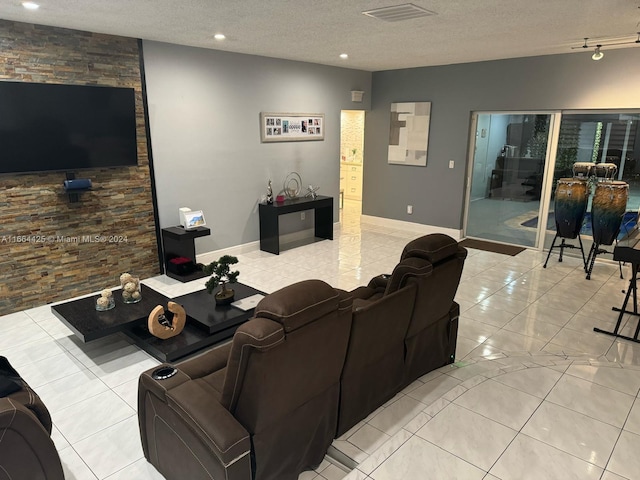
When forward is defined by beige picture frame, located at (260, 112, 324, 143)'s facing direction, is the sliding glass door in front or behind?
in front

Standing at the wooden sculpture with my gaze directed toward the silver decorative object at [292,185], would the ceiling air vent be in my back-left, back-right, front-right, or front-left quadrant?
front-right

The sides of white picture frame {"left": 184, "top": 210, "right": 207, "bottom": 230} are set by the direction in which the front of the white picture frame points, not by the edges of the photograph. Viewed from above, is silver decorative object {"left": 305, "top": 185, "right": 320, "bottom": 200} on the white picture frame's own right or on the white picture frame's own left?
on the white picture frame's own left

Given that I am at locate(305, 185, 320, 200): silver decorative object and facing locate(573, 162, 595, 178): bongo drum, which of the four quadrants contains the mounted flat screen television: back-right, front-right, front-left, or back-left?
back-right

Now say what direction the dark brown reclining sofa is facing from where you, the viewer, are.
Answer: facing away from the viewer and to the left of the viewer

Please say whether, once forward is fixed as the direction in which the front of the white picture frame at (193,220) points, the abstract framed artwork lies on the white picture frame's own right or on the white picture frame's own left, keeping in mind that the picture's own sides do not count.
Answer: on the white picture frame's own left

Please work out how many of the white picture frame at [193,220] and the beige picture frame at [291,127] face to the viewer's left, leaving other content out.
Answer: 0

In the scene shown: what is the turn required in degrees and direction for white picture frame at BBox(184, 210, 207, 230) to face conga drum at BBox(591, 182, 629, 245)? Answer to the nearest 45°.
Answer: approximately 45° to its left

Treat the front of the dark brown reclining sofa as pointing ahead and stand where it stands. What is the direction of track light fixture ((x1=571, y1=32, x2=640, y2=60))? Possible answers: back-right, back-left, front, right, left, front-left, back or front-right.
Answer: right

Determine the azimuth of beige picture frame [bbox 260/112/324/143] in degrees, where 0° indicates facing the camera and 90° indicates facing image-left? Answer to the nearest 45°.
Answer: approximately 315°

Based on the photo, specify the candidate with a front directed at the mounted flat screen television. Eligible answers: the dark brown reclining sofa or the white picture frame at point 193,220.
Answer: the dark brown reclining sofa

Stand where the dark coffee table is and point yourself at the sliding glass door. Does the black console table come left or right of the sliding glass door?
left

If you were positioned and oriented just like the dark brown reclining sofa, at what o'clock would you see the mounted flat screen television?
The mounted flat screen television is roughly at 12 o'clock from the dark brown reclining sofa.

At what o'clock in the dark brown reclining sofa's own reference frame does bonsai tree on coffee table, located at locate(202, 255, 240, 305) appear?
The bonsai tree on coffee table is roughly at 1 o'clock from the dark brown reclining sofa.

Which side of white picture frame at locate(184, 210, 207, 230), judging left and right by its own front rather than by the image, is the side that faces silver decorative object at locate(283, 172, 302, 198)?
left
